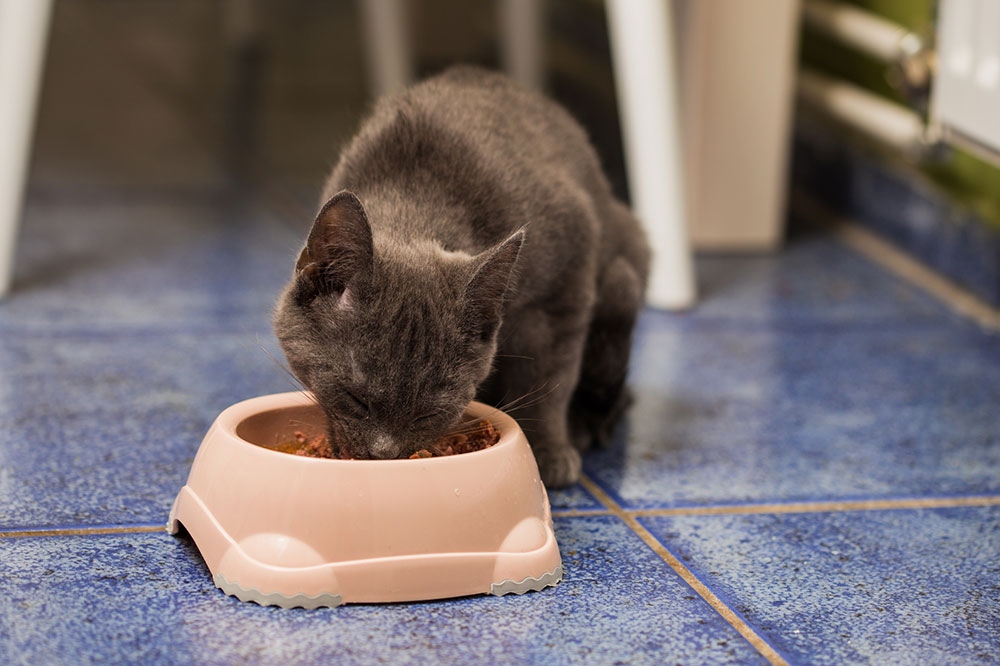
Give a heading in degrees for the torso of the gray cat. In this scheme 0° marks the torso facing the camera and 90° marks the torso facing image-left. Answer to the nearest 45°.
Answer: approximately 45°
